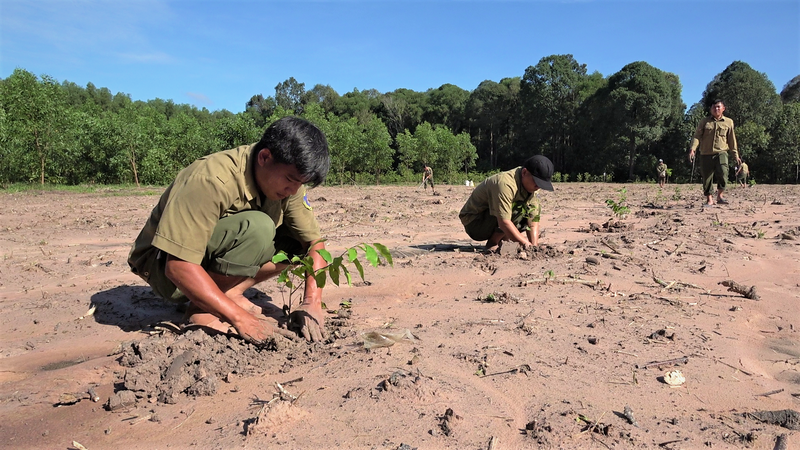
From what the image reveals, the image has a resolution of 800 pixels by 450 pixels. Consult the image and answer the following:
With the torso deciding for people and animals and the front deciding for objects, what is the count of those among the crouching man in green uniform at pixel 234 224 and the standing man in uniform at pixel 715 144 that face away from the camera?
0

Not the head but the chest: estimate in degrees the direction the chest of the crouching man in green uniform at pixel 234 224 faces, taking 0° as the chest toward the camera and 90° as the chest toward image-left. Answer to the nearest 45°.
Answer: approximately 315°

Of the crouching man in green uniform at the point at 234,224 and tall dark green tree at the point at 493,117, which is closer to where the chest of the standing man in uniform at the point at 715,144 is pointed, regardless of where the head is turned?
the crouching man in green uniform

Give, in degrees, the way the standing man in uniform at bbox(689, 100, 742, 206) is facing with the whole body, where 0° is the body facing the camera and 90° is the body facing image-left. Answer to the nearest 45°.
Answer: approximately 0°

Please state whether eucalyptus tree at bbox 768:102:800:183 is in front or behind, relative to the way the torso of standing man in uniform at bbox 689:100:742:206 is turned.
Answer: behind

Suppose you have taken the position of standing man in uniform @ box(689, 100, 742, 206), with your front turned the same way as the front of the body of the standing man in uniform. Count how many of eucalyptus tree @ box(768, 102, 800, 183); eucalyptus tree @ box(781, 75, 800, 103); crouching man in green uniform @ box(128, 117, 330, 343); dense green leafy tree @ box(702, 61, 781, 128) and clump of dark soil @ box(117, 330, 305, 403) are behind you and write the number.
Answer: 3

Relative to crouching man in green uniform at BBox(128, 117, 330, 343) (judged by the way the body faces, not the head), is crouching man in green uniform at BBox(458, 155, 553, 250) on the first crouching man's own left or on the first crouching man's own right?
on the first crouching man's own left

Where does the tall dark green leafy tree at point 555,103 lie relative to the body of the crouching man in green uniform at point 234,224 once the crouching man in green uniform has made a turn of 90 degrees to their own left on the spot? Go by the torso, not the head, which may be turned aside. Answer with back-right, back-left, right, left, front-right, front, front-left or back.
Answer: front

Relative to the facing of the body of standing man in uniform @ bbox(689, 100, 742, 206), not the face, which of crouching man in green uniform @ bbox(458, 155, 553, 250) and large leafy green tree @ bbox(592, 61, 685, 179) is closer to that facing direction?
the crouching man in green uniform

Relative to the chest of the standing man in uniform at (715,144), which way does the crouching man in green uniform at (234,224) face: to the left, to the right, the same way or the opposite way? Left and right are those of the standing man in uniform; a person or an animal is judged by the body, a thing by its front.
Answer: to the left

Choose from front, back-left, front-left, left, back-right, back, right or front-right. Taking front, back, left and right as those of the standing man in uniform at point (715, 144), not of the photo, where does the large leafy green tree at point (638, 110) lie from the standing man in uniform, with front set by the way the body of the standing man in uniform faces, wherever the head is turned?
back
